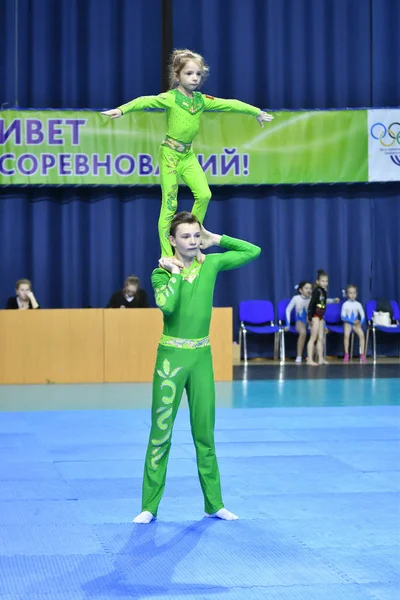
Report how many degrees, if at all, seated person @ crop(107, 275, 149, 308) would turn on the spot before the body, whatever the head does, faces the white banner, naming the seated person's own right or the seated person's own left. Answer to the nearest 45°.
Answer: approximately 135° to the seated person's own left

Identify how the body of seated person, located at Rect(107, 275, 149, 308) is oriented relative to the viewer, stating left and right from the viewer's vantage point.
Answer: facing the viewer

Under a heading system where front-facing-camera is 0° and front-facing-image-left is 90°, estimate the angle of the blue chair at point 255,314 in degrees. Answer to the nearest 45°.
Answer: approximately 0°

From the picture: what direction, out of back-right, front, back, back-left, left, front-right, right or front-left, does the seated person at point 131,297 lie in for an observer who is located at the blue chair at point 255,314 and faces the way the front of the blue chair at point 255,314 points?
front-right

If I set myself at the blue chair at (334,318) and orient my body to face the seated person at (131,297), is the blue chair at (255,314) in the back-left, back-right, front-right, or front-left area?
front-right

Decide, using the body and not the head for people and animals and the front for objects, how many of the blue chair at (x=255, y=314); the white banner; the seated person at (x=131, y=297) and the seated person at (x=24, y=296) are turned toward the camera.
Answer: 4

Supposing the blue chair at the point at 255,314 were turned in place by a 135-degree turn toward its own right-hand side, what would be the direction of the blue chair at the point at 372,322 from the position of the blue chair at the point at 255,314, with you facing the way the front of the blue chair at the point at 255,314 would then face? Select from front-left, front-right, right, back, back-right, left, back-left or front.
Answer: back-right

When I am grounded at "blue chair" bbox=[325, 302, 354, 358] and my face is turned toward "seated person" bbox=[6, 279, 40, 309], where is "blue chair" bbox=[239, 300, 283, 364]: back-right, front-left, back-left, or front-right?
front-right

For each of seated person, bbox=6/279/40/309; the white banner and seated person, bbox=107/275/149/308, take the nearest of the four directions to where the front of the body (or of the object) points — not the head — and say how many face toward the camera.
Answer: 3
